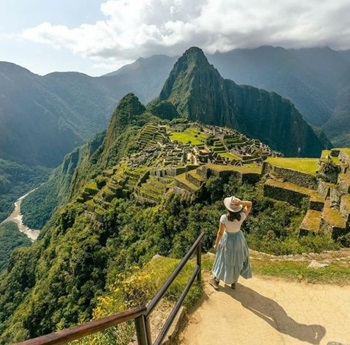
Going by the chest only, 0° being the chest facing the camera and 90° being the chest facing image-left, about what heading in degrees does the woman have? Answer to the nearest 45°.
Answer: approximately 180°

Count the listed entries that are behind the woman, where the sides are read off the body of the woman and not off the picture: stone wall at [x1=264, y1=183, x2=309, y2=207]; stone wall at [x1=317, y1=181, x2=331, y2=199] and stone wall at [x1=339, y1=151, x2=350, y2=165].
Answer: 0

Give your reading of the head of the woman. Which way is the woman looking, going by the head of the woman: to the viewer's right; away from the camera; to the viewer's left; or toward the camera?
away from the camera

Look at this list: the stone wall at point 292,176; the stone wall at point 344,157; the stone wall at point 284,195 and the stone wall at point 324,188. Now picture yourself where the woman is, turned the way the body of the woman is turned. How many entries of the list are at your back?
0

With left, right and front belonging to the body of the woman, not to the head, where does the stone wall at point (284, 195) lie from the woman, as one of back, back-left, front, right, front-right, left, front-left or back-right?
front

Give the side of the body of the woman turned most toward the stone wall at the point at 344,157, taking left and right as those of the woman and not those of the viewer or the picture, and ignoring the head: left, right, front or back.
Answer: front

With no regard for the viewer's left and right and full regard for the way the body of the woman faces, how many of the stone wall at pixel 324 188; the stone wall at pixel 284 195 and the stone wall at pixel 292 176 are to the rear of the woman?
0

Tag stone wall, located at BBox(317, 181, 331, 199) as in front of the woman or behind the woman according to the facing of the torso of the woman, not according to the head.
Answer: in front

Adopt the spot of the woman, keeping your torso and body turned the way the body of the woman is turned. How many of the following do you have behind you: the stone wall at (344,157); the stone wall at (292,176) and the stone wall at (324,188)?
0

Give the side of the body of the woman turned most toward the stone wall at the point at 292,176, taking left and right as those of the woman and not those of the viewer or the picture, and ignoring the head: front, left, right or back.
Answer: front
